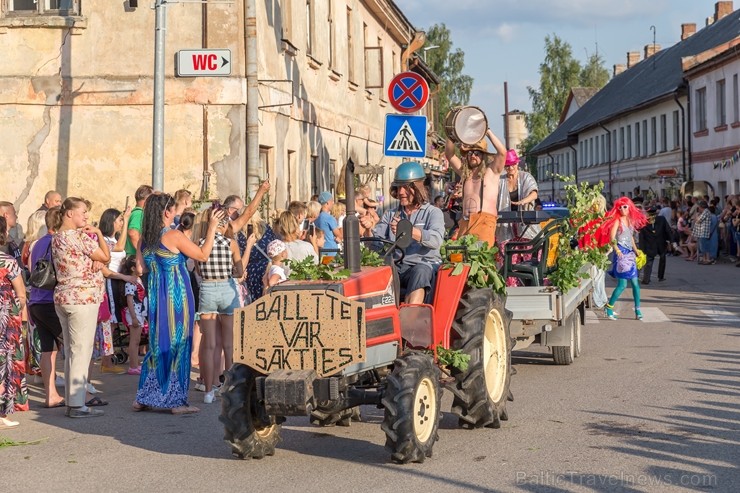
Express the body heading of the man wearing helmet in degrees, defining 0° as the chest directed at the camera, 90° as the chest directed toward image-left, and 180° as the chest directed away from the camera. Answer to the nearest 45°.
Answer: approximately 45°

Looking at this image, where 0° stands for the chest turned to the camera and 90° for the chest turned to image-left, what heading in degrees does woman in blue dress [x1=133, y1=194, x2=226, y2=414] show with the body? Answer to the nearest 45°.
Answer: approximately 225°

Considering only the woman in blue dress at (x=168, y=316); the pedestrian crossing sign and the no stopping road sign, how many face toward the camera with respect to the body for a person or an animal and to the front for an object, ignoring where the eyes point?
2

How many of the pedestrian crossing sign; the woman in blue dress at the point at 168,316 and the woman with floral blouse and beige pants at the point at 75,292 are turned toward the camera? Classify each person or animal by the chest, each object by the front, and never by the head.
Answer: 1

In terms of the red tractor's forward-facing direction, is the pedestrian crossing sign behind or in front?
behind

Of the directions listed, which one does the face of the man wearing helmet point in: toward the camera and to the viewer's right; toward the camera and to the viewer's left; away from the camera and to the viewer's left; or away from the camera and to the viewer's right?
toward the camera and to the viewer's left

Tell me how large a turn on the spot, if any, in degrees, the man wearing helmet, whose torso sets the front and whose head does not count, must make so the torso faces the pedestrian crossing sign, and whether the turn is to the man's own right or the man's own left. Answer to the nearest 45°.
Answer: approximately 135° to the man's own right

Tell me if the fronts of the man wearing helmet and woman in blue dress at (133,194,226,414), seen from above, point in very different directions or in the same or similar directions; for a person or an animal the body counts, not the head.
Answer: very different directions

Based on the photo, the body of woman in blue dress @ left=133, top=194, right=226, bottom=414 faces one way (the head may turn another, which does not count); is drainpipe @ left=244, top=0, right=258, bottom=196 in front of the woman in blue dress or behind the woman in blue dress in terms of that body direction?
in front

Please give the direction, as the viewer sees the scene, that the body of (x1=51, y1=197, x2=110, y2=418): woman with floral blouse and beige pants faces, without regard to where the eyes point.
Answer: to the viewer's right

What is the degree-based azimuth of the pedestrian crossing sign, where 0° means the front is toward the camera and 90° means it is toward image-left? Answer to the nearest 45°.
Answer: approximately 0°

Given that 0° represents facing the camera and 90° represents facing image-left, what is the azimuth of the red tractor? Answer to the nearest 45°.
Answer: approximately 45°
